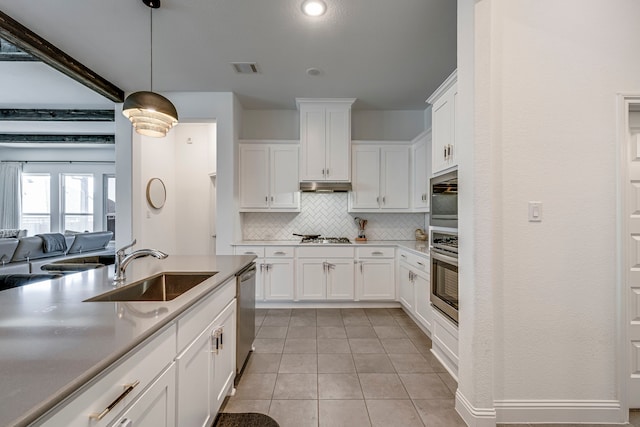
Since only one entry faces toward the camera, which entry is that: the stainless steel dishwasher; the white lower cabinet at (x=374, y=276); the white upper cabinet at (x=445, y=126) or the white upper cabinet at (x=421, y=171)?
the white lower cabinet

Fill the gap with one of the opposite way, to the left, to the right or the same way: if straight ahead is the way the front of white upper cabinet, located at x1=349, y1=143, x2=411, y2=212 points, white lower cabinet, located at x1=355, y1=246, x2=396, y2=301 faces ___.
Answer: the same way

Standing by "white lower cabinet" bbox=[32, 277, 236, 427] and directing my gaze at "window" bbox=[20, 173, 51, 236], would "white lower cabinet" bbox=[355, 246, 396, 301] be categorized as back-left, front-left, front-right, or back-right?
front-right

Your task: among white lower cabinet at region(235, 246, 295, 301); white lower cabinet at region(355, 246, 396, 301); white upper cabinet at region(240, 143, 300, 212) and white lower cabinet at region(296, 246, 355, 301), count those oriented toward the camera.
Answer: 4

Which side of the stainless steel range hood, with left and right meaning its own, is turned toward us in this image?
front

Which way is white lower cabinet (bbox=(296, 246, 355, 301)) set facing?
toward the camera

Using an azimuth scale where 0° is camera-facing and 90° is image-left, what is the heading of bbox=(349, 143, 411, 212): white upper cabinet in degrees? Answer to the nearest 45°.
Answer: approximately 0°

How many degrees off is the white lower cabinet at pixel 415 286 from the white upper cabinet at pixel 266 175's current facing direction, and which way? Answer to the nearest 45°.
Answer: approximately 45° to its left

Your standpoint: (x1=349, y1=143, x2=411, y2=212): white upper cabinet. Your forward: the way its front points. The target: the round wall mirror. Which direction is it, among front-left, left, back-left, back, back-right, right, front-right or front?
right

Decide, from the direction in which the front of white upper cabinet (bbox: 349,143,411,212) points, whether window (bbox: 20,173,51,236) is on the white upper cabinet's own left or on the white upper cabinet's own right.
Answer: on the white upper cabinet's own right

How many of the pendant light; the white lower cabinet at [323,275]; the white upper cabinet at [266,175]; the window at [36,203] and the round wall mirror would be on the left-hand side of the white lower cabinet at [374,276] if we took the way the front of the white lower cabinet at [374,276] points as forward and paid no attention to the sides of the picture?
0

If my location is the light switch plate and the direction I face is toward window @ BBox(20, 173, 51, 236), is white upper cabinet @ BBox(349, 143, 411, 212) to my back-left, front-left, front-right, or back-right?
front-right

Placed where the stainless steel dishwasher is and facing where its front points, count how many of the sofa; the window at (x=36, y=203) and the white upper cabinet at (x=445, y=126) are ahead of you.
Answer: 1

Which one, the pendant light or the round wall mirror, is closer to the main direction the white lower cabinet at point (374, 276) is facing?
the pendant light

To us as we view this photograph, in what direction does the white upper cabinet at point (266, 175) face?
facing the viewer

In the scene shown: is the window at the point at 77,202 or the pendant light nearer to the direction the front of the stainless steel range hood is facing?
the pendant light

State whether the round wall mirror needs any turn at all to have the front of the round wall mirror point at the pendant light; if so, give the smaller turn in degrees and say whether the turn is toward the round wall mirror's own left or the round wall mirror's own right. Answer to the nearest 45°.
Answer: approximately 45° to the round wall mirror's own right

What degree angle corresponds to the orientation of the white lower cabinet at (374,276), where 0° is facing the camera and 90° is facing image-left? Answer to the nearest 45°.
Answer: approximately 0°

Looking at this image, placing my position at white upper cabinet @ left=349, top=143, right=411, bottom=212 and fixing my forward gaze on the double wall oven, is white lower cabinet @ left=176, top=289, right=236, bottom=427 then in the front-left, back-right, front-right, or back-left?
front-right

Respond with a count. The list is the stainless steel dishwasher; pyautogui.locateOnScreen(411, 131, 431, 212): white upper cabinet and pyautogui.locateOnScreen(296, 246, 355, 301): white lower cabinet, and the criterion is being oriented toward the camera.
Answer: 1

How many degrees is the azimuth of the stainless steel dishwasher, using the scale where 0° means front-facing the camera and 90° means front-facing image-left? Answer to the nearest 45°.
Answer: approximately 270°
